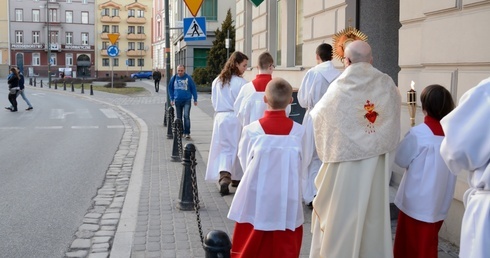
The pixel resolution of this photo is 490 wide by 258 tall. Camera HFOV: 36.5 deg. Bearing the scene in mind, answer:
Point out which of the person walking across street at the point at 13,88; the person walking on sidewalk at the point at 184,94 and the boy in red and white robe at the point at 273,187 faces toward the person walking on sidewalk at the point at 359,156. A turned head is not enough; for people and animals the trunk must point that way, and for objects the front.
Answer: the person walking on sidewalk at the point at 184,94

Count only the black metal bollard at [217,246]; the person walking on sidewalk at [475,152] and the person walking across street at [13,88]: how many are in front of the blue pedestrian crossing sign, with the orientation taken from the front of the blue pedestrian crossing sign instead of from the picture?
2

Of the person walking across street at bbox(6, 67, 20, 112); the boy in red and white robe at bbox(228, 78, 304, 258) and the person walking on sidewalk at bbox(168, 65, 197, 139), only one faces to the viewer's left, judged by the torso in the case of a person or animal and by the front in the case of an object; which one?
the person walking across street at bbox(6, 67, 20, 112)

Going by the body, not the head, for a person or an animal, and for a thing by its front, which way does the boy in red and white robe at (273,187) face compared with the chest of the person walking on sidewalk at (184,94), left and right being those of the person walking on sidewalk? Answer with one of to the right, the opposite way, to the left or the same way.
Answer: the opposite way

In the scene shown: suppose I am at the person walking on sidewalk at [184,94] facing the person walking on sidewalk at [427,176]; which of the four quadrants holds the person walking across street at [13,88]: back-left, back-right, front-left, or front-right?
back-right

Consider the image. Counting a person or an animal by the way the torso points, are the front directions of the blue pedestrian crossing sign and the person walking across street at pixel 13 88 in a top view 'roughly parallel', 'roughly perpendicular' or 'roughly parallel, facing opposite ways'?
roughly perpendicular

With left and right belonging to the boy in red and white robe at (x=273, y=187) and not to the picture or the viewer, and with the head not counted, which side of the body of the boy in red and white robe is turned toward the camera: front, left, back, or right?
back

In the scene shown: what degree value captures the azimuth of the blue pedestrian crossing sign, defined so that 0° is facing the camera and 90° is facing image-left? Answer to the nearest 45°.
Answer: approximately 0°

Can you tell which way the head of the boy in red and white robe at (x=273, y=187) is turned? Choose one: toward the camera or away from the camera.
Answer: away from the camera

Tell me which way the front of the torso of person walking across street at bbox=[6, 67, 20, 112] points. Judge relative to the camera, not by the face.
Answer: to the viewer's left

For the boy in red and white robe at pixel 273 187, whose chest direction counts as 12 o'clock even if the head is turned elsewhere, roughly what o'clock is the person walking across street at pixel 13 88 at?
The person walking across street is roughly at 11 o'clock from the boy in red and white robe.

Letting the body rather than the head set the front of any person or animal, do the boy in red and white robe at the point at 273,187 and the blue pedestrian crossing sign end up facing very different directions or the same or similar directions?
very different directions
